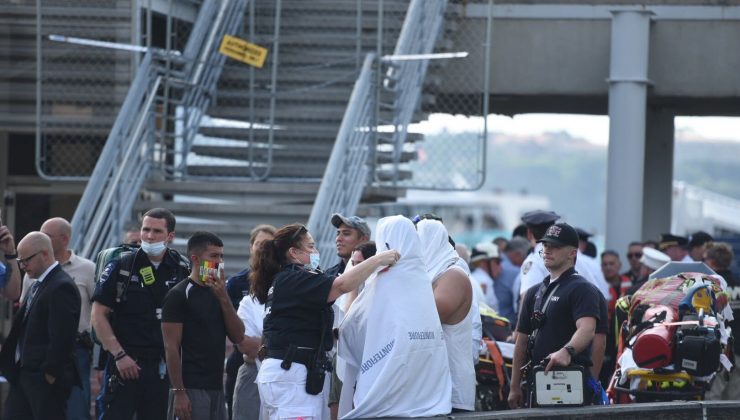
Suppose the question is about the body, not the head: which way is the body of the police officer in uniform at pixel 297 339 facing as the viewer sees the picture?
to the viewer's right

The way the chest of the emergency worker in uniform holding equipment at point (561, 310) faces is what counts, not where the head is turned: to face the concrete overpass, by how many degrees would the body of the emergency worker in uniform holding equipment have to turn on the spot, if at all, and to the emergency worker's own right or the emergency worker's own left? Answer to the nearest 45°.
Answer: approximately 135° to the emergency worker's own right

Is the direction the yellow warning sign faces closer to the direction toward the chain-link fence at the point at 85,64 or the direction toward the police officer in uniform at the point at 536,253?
the police officer in uniform

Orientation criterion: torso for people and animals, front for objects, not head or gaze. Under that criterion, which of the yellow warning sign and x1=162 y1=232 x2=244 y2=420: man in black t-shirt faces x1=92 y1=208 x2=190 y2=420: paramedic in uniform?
the yellow warning sign

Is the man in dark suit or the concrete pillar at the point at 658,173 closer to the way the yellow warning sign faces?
the man in dark suit

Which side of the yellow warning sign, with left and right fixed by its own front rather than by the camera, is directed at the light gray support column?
left

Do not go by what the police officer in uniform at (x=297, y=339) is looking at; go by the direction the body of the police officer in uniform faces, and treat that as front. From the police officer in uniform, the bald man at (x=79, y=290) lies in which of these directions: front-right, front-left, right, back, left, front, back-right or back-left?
back-left

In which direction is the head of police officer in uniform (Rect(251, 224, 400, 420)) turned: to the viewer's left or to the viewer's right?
to the viewer's right

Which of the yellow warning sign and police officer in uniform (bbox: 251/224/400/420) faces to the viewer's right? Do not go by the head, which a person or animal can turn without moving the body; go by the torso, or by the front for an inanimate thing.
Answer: the police officer in uniform

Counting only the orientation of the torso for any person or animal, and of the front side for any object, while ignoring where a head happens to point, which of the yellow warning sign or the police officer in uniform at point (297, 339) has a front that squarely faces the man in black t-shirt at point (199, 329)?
the yellow warning sign

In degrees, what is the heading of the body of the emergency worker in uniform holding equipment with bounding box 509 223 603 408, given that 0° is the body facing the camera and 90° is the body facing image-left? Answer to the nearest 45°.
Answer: approximately 45°

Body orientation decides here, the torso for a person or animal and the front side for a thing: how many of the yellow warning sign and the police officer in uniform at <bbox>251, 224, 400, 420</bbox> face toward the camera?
1

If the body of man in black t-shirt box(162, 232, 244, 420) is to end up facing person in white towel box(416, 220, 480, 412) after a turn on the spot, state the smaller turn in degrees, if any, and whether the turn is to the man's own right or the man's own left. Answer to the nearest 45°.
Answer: approximately 45° to the man's own left
